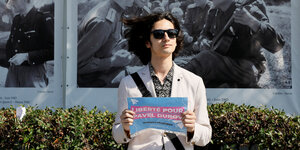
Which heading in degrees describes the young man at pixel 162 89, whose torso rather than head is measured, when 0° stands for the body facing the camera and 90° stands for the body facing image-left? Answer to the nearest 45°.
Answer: approximately 0°

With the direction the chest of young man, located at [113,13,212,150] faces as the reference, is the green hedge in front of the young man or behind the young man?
behind
